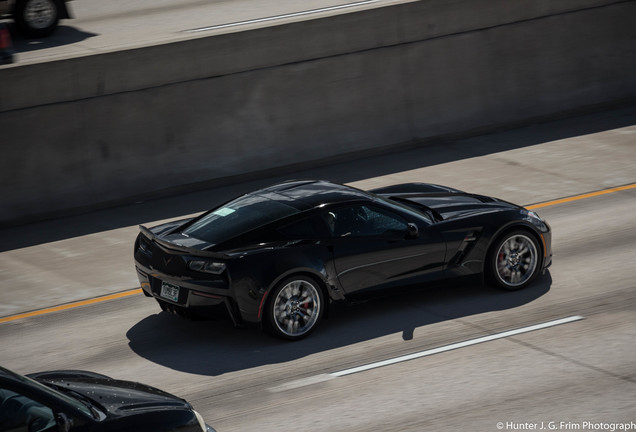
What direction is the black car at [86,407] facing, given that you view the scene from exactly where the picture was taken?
facing away from the viewer and to the right of the viewer

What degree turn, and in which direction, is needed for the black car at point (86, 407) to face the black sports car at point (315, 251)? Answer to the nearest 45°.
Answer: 0° — it already faces it

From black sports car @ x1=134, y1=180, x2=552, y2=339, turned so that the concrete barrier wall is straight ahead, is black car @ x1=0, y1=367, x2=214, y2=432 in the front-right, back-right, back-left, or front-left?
back-left

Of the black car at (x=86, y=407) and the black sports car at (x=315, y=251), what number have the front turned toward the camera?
0

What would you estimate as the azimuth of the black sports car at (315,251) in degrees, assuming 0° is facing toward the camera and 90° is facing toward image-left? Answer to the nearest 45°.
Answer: approximately 225°

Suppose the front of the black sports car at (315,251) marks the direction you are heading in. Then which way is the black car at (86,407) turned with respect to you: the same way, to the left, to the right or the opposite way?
the same way

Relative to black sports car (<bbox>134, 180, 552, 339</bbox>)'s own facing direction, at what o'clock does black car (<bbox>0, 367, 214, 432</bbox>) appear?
black car (<bbox>0, 367, 214, 432</bbox>) is roughly at 5 o'clock from black sports car (<bbox>134, 180, 552, 339</bbox>).

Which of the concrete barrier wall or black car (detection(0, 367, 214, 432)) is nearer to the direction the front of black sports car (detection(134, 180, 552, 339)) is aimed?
the concrete barrier wall
